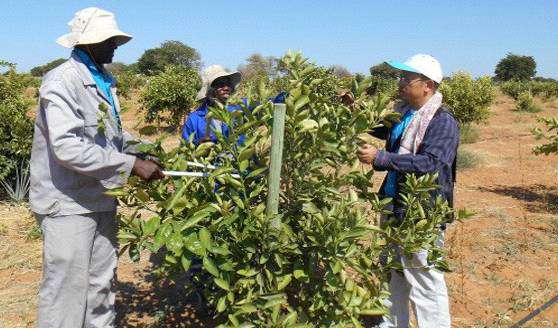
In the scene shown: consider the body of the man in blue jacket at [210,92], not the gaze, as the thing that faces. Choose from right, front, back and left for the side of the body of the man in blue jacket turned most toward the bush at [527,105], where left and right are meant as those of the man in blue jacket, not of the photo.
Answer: left

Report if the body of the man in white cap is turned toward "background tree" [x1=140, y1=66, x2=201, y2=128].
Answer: no

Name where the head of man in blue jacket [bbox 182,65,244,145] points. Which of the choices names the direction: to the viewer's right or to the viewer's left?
to the viewer's right

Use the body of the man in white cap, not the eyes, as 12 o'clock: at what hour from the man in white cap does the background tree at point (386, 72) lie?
The background tree is roughly at 3 o'clock from the man in white cap.

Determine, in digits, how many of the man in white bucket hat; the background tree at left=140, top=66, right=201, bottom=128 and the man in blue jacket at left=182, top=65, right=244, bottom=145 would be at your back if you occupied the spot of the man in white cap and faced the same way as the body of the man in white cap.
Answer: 0

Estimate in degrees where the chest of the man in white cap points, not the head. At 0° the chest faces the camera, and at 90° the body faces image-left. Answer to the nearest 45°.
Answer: approximately 90°

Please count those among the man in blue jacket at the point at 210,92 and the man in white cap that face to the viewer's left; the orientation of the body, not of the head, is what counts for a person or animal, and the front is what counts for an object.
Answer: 1

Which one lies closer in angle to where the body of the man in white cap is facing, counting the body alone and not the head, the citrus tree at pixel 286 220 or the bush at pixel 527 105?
the citrus tree

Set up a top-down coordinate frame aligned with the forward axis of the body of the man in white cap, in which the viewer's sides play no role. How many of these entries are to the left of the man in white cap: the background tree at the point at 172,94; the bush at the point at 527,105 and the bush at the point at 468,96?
0

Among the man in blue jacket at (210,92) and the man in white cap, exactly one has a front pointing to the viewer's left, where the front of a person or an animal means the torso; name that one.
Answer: the man in white cap

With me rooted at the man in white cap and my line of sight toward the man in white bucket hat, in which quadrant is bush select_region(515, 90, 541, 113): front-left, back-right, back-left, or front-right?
back-right

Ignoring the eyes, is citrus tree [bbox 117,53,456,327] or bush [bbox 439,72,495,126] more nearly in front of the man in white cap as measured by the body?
the citrus tree

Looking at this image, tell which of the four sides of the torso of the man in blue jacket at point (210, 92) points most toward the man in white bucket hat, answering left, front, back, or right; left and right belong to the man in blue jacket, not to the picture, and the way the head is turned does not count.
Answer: right

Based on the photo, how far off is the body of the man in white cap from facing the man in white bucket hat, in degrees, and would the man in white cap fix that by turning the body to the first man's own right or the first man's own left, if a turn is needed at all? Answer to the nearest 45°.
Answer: approximately 45° to the first man's own left

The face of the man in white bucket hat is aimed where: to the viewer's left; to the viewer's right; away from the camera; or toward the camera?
to the viewer's right

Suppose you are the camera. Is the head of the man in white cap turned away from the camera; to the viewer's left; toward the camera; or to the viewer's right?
to the viewer's left

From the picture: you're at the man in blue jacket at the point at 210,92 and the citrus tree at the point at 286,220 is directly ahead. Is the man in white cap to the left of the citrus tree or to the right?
left
